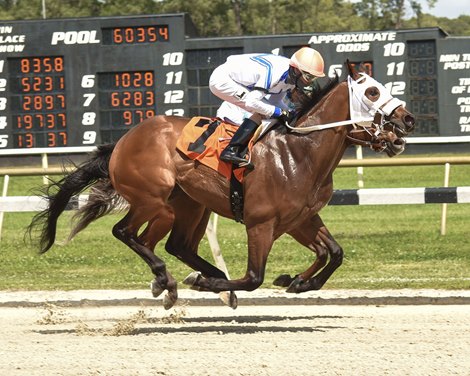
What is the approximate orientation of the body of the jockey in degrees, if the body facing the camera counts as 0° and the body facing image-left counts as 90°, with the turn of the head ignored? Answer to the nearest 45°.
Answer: approximately 270°

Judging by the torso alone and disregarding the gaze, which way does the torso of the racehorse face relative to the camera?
to the viewer's right
